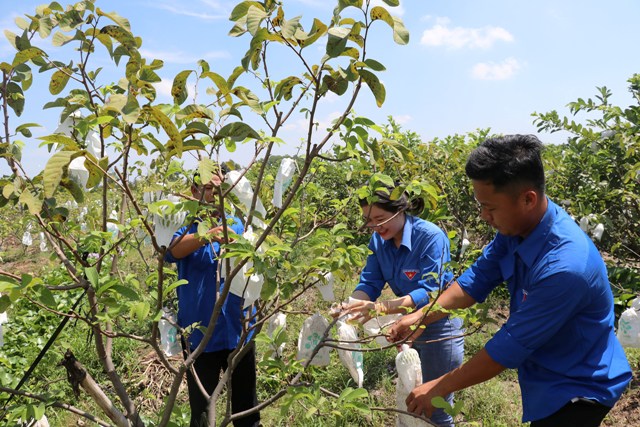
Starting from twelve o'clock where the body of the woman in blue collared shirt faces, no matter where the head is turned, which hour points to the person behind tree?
The person behind tree is roughly at 1 o'clock from the woman in blue collared shirt.

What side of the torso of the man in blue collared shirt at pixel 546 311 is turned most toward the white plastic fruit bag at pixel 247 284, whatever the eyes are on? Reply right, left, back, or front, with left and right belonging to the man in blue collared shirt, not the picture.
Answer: front

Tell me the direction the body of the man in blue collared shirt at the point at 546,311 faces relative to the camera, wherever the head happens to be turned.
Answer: to the viewer's left

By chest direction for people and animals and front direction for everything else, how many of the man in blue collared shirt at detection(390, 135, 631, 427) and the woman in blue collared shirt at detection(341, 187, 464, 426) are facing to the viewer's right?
0

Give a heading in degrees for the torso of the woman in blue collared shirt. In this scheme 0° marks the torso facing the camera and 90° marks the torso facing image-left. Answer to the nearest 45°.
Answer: approximately 45°

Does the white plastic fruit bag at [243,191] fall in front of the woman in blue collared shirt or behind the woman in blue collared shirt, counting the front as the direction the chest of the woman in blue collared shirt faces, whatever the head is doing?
in front

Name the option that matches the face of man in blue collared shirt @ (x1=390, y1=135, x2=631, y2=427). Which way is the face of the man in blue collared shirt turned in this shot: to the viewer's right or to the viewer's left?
to the viewer's left

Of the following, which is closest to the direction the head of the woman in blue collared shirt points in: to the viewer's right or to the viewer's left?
to the viewer's left
